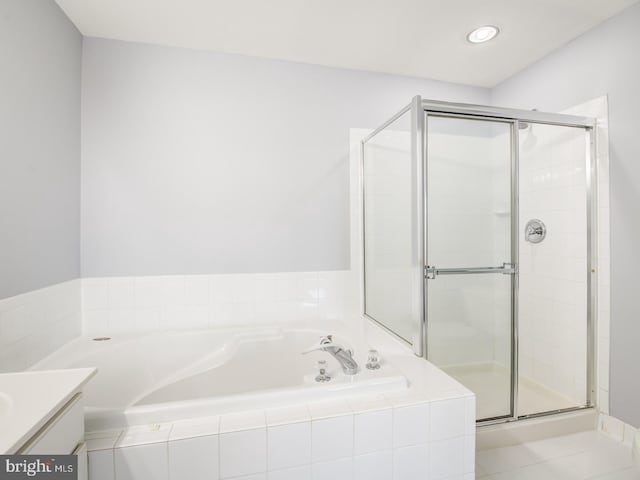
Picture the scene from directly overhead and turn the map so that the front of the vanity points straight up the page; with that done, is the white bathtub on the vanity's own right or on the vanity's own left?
on the vanity's own left

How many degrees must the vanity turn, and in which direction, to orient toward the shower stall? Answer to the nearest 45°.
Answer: approximately 45° to its left

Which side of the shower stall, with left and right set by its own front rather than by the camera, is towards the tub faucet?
right

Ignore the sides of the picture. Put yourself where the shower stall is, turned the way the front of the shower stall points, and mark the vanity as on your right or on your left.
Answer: on your right

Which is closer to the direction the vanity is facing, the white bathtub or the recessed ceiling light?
the recessed ceiling light

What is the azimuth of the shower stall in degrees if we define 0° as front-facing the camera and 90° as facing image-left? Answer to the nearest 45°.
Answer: approximately 315°
